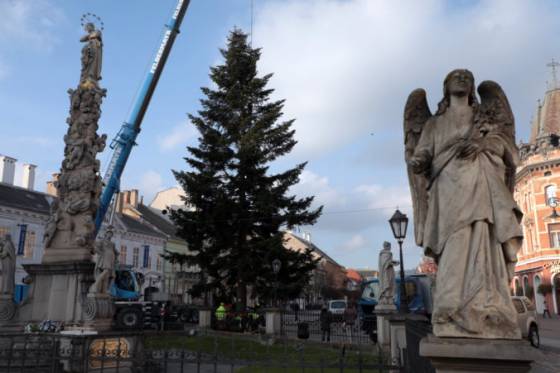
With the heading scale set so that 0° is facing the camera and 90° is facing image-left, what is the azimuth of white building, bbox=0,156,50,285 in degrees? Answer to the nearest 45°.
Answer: approximately 315°

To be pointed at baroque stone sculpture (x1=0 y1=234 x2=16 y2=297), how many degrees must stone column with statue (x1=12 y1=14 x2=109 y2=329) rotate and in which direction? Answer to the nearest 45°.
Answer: approximately 90° to its right

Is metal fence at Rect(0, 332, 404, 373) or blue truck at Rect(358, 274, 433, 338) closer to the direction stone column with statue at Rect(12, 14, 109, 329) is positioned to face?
the metal fence

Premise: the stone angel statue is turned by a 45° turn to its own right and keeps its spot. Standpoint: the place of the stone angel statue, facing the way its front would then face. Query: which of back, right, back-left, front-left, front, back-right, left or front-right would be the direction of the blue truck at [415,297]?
back-right

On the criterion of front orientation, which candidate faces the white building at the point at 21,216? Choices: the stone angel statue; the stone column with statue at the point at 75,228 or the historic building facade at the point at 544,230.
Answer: the historic building facade

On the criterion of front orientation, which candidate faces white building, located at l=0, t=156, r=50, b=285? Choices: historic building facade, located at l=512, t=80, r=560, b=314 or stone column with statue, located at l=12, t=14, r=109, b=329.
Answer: the historic building facade

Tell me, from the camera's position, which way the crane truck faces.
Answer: facing to the left of the viewer

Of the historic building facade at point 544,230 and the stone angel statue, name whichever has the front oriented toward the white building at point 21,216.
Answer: the historic building facade
